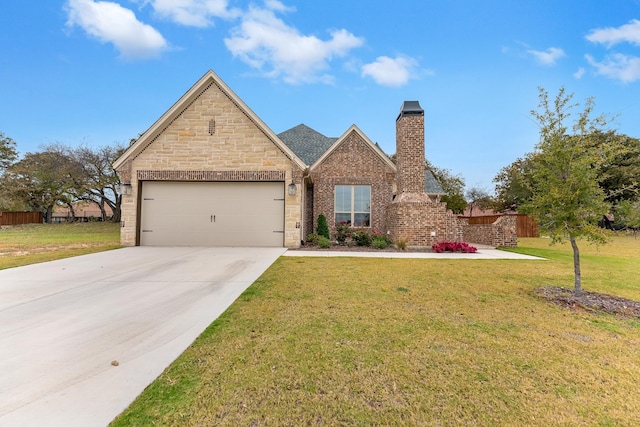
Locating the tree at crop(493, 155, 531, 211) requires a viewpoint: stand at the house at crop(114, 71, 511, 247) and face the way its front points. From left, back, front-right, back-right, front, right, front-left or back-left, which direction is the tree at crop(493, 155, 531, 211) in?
back-left

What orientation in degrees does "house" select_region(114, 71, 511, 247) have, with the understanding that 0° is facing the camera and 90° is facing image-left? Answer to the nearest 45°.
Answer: approximately 0°

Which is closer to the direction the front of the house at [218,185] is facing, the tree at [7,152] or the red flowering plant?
the red flowering plant

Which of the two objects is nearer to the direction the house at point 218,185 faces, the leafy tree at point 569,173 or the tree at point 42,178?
the leafy tree

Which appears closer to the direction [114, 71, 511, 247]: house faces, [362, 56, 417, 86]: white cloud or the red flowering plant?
the red flowering plant
